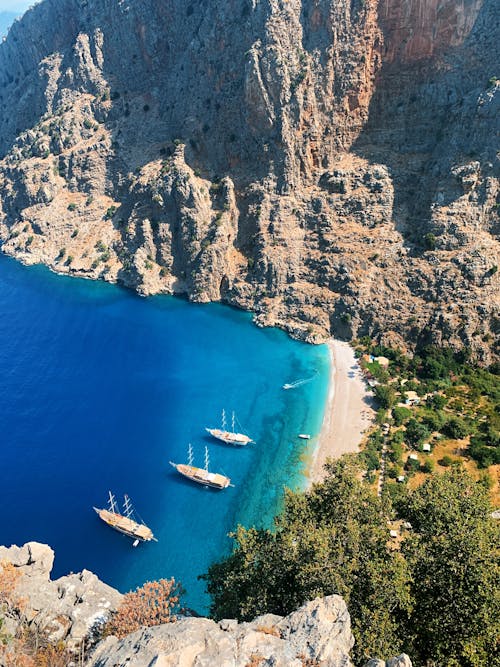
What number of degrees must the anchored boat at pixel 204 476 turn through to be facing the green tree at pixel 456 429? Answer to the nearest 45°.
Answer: approximately 135° to its right

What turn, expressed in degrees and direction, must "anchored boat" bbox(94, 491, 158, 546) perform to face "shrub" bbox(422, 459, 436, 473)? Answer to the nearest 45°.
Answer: approximately 135° to its right

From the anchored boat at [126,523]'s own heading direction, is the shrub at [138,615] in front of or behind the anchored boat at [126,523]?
behind

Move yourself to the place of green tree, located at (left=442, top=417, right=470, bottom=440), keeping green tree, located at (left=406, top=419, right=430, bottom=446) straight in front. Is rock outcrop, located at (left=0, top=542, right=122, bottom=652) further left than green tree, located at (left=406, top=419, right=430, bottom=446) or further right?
left

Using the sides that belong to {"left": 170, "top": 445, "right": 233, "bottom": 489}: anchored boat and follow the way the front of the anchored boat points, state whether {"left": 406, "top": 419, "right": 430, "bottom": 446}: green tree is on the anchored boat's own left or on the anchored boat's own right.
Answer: on the anchored boat's own right

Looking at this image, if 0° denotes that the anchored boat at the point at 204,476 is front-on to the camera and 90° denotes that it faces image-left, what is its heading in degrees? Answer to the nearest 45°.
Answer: approximately 135°
